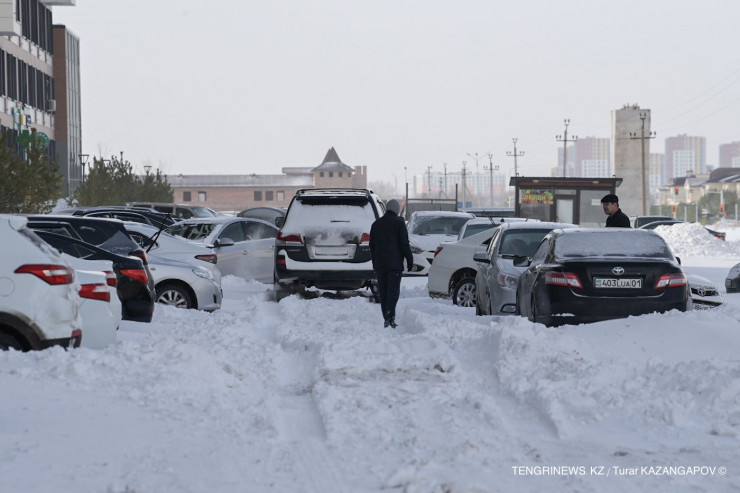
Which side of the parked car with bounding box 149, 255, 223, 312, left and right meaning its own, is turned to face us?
right

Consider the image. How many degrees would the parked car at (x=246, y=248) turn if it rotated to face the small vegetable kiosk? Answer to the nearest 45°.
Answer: approximately 180°

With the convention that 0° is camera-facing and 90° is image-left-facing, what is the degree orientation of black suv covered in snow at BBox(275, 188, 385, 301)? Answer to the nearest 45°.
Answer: approximately 180°

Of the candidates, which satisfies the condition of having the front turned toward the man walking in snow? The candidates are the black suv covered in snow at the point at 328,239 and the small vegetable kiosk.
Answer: the small vegetable kiosk

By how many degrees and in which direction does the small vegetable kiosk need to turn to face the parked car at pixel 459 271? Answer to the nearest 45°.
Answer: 0° — it already faces it

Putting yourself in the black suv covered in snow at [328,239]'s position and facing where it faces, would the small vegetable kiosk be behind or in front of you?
in front

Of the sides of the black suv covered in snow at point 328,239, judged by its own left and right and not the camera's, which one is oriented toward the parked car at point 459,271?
right

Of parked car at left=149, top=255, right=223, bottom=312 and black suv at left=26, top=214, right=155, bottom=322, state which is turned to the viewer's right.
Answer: the parked car

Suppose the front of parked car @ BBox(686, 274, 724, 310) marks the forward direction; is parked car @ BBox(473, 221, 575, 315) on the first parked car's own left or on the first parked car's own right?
on the first parked car's own right

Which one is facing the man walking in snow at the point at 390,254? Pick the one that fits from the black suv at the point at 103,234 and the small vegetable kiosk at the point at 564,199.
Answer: the small vegetable kiosk

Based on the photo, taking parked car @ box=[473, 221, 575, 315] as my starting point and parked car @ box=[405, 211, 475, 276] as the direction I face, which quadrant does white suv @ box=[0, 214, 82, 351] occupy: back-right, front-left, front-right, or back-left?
back-left

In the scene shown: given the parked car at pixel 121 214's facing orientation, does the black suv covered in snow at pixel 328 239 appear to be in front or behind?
in front
